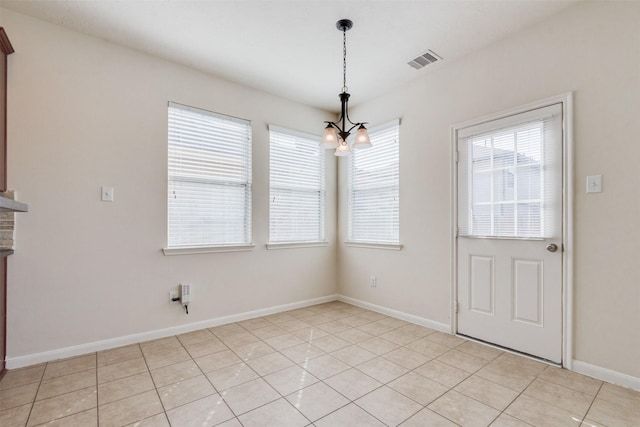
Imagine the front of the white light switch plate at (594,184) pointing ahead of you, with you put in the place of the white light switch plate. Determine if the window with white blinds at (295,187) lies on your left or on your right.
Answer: on your right

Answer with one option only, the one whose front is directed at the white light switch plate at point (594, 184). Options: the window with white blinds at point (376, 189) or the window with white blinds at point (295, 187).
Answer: the window with white blinds at point (295, 187)

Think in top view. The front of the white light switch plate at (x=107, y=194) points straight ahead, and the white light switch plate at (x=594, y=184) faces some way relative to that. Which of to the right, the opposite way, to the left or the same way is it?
to the right

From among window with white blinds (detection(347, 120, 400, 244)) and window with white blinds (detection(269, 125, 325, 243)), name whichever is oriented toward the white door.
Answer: window with white blinds (detection(269, 125, 325, 243))

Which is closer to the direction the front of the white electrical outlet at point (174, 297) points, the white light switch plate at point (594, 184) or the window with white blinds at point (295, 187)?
the white light switch plate

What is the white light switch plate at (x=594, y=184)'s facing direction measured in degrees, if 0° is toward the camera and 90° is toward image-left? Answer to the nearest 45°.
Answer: approximately 0°

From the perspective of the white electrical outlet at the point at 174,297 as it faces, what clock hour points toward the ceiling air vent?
The ceiling air vent is roughly at 10 o'clock from the white electrical outlet.

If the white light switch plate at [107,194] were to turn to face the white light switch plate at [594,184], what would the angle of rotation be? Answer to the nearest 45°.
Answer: approximately 45° to its left

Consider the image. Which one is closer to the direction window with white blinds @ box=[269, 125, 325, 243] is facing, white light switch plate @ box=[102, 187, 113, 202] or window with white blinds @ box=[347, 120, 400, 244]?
the window with white blinds
